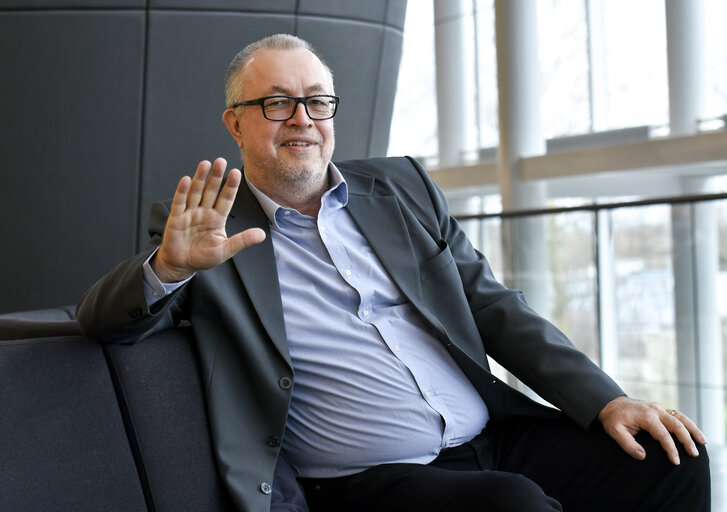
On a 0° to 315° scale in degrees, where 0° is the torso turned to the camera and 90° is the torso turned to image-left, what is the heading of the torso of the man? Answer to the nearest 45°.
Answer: approximately 315°
